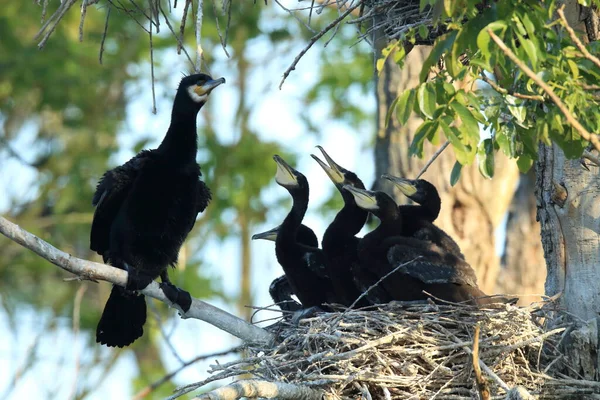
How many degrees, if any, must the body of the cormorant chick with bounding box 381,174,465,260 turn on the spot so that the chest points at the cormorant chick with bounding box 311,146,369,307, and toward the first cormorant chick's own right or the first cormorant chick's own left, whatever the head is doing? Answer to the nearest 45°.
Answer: approximately 45° to the first cormorant chick's own left

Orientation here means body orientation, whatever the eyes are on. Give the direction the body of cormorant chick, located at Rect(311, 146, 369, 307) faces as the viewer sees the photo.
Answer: to the viewer's left

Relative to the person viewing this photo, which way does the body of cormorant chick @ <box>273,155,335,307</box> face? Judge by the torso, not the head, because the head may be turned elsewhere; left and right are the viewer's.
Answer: facing to the left of the viewer

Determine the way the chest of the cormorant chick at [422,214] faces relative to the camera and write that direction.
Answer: to the viewer's left

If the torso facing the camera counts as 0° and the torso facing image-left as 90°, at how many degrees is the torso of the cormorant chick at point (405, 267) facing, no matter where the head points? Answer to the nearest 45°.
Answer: approximately 90°

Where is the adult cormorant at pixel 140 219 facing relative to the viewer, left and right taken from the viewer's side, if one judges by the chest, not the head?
facing the viewer and to the right of the viewer

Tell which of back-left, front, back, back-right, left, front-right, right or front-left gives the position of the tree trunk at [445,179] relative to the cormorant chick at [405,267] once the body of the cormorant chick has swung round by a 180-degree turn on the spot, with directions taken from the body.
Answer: left

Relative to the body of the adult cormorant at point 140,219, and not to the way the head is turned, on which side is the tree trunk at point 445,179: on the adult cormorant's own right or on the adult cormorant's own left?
on the adult cormorant's own left

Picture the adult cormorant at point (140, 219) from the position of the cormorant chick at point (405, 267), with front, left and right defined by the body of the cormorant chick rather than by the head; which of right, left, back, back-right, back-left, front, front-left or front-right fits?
front

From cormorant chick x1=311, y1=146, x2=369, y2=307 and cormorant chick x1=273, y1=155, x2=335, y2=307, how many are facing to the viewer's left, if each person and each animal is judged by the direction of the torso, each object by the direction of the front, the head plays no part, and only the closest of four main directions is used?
2
